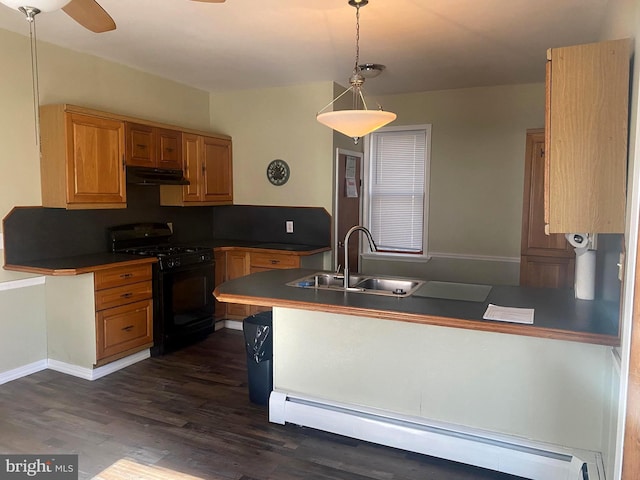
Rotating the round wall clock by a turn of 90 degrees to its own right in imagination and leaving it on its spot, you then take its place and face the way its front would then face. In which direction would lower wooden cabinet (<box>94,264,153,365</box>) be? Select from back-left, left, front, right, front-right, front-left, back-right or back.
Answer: left

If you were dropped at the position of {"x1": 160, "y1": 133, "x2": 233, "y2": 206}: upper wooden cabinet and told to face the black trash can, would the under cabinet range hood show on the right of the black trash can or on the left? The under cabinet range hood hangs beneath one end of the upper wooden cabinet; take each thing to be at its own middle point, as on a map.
right

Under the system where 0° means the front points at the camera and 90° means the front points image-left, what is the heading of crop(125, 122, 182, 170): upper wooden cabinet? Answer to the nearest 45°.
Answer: approximately 315°

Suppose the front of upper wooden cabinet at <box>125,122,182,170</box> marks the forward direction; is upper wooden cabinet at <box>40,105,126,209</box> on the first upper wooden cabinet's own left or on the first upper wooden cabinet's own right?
on the first upper wooden cabinet's own right

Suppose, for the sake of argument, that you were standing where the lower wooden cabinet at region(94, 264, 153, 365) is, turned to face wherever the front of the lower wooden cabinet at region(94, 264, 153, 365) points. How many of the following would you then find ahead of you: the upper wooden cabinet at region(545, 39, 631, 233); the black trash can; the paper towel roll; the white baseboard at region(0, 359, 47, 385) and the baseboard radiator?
4

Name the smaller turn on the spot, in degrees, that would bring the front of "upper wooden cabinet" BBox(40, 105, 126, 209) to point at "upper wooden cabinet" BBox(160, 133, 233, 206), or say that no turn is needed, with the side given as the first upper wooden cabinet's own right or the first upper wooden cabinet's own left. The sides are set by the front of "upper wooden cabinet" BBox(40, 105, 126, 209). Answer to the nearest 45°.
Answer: approximately 90° to the first upper wooden cabinet's own left

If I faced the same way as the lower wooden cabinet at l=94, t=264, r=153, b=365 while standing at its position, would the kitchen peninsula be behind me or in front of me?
in front

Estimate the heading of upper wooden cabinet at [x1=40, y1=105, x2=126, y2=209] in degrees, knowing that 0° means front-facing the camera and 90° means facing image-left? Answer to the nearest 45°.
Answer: approximately 315°

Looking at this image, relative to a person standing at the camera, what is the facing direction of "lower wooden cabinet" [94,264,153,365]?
facing the viewer and to the right of the viewer

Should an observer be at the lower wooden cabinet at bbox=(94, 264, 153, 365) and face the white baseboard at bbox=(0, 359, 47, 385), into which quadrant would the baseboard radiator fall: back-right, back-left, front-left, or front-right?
back-left

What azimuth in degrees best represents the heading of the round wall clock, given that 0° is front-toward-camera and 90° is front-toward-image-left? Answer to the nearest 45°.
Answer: approximately 45°
